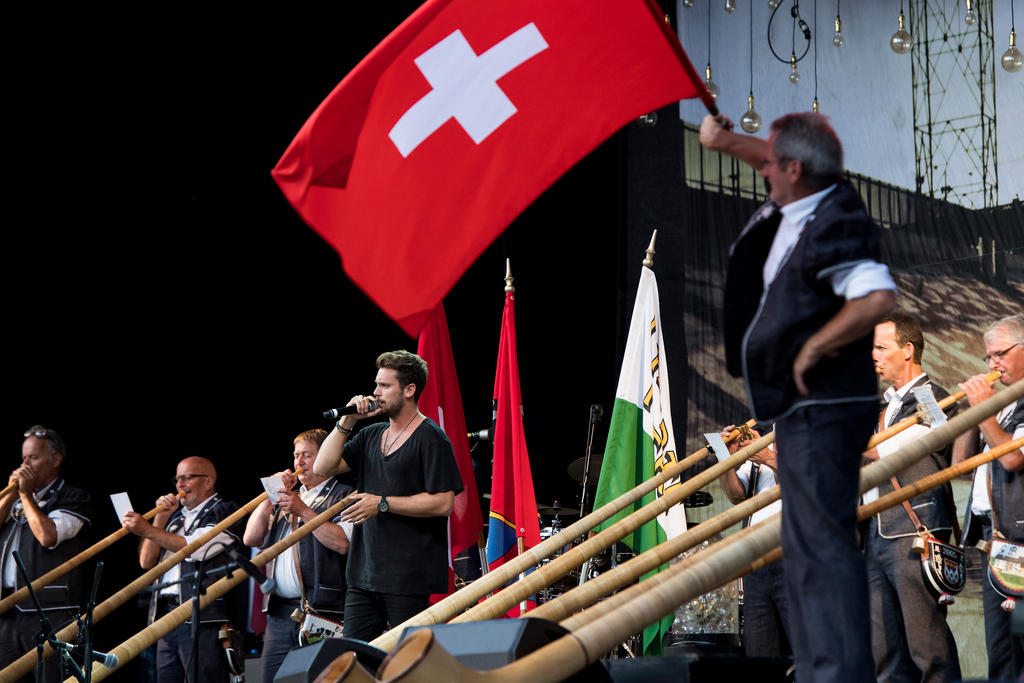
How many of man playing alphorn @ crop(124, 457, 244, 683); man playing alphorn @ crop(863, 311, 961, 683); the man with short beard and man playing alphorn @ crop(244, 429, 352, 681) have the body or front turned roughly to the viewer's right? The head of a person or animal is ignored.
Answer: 0

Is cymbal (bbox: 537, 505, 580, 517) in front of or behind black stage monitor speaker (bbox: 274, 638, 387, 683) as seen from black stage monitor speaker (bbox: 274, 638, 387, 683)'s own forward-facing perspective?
in front

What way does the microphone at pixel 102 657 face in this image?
to the viewer's right

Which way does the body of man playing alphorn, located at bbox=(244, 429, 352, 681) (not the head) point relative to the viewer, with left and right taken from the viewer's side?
facing the viewer and to the left of the viewer

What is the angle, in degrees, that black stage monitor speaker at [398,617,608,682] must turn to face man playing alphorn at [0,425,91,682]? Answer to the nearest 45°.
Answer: approximately 90° to its left

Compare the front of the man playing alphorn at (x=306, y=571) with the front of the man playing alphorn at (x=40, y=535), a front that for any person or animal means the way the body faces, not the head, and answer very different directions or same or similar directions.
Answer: same or similar directions

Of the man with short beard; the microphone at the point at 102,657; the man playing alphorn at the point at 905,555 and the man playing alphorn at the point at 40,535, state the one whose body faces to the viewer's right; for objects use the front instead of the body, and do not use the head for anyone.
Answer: the microphone

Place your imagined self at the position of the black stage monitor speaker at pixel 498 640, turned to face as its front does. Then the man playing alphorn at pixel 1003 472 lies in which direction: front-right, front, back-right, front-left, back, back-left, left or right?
front

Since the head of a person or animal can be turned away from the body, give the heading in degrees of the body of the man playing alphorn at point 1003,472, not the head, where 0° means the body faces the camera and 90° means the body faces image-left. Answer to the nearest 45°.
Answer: approximately 45°

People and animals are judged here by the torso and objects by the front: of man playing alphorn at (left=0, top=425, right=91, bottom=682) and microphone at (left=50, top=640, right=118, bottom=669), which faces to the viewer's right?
the microphone

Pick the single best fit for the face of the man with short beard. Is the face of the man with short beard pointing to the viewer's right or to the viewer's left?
to the viewer's left

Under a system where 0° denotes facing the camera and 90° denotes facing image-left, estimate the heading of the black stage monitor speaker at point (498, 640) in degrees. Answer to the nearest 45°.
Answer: approximately 225°

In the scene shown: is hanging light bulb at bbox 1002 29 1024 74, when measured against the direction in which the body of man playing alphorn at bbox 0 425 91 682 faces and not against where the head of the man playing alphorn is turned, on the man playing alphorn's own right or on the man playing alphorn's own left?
on the man playing alphorn's own left

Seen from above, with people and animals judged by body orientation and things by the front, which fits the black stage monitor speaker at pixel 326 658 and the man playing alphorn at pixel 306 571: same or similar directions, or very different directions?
very different directions
